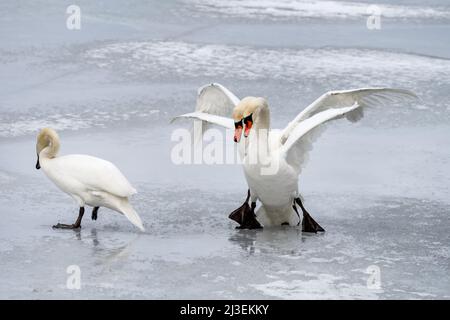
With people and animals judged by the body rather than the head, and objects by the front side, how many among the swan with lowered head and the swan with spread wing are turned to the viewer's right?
0

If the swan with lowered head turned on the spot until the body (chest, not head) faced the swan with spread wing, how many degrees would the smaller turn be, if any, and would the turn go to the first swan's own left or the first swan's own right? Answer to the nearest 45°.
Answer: approximately 180°

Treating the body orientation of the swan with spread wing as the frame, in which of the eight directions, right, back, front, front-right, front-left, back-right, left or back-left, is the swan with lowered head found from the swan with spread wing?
front-right

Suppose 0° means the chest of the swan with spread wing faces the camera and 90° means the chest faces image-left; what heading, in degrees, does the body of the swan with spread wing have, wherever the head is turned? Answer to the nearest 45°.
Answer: approximately 45°

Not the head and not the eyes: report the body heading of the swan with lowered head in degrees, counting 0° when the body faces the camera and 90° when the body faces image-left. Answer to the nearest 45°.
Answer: approximately 90°
